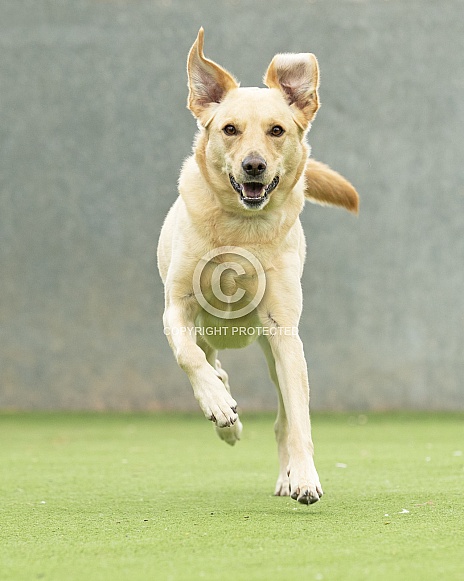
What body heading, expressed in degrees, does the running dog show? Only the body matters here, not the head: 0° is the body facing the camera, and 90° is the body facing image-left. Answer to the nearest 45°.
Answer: approximately 0°
